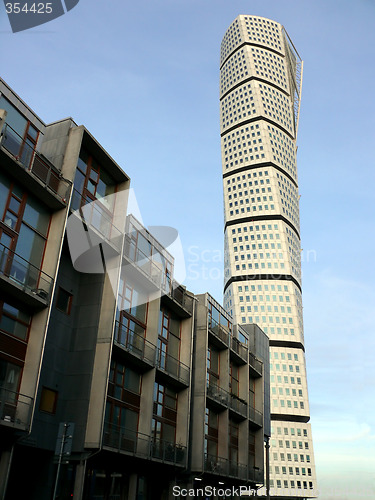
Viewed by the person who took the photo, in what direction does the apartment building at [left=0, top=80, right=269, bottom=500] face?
facing the viewer and to the right of the viewer
